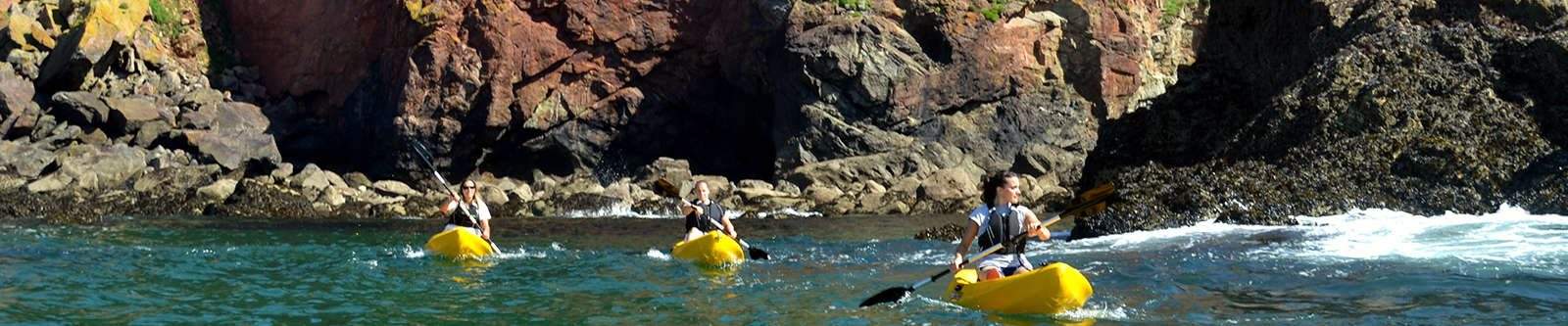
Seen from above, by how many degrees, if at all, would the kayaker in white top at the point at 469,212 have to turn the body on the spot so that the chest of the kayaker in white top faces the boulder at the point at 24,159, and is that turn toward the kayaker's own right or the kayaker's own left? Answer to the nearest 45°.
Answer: approximately 135° to the kayaker's own right

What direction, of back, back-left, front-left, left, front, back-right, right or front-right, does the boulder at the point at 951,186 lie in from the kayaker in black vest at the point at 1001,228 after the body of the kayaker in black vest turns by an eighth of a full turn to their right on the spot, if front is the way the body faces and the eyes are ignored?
back

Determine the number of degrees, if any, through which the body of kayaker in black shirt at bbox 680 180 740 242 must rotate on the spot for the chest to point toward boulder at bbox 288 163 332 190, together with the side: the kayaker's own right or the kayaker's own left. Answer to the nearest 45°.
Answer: approximately 135° to the kayaker's own right

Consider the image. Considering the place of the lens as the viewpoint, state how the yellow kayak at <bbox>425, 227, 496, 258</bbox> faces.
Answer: facing the viewer

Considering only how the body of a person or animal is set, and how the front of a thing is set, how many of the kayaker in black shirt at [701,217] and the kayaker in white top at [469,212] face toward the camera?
2

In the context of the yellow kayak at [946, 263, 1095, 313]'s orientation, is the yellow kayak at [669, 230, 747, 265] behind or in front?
behind

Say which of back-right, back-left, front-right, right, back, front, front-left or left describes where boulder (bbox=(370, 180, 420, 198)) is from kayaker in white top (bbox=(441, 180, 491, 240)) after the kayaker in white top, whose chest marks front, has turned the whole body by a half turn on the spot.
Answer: front

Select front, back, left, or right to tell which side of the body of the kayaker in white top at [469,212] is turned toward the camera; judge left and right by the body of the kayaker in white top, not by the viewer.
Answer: front

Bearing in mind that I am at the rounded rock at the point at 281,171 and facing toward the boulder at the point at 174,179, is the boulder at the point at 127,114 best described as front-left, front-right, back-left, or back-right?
front-right

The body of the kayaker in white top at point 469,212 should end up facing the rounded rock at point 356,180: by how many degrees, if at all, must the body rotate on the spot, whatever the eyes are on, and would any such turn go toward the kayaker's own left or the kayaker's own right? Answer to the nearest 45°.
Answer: approximately 180°

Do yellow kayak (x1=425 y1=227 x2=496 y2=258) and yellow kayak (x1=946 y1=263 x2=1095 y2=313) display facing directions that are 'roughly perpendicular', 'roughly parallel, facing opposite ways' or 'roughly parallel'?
roughly parallel
